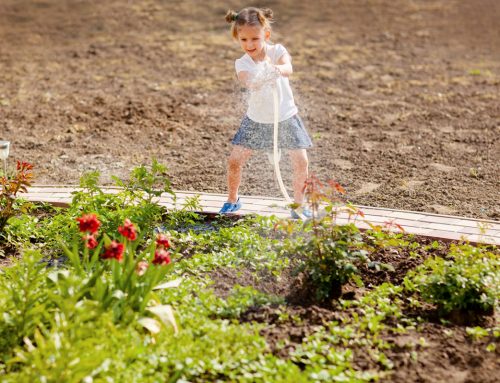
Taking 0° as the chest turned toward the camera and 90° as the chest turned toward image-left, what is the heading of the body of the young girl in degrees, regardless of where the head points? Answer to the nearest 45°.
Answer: approximately 0°

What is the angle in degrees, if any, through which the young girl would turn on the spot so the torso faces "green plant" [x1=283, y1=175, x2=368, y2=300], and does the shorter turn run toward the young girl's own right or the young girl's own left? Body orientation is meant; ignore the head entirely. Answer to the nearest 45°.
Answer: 0° — they already face it

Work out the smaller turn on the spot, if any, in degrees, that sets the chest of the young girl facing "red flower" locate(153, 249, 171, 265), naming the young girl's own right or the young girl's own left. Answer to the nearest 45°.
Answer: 0° — they already face it

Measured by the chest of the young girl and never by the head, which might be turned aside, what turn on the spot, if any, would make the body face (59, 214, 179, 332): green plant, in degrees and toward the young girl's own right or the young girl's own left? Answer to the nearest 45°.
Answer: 0° — they already face it
